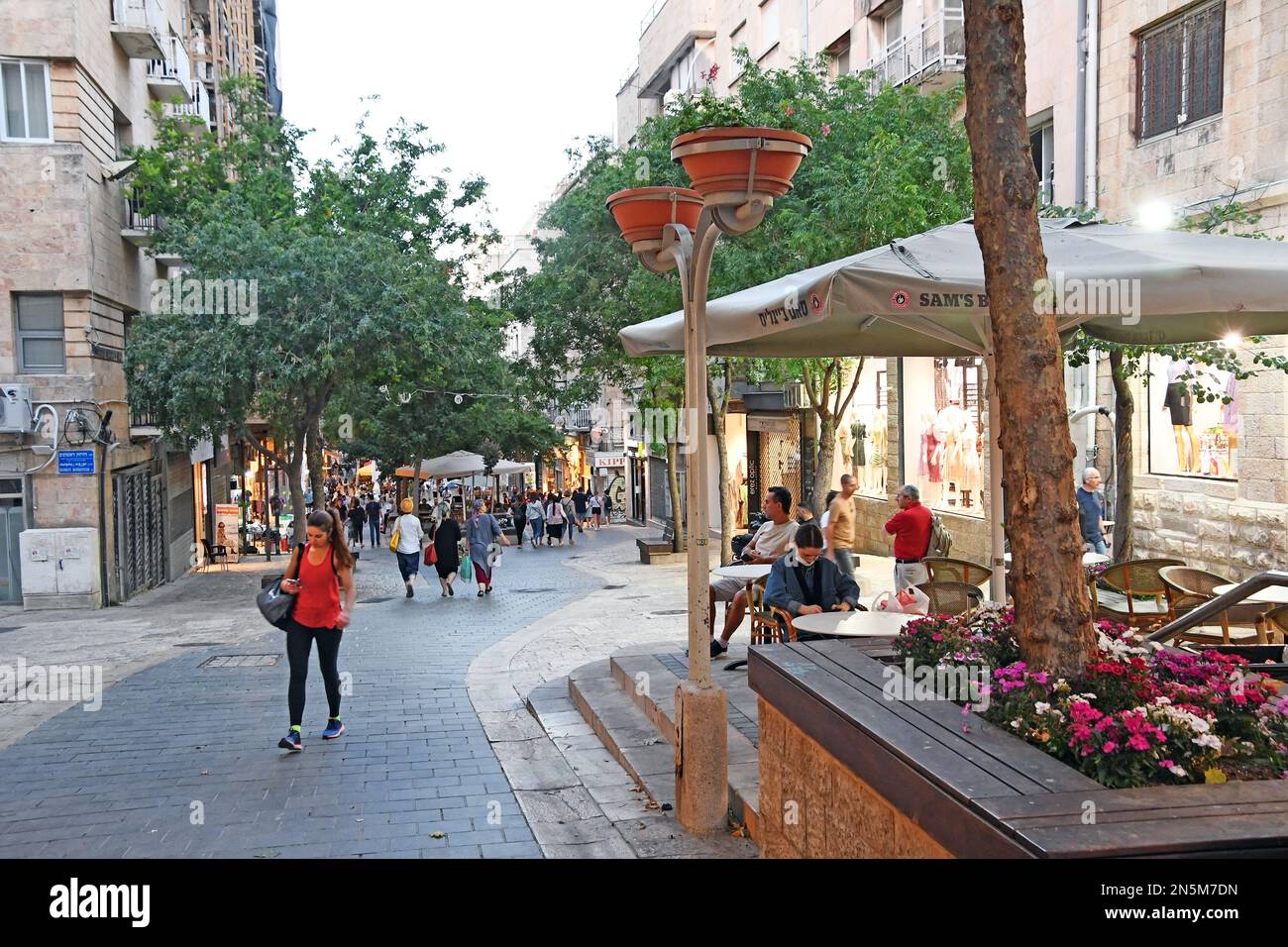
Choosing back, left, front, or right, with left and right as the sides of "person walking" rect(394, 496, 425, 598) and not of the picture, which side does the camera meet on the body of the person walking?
back

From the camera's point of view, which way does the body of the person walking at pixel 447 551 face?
away from the camera

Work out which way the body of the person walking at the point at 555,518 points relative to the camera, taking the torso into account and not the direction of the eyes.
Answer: away from the camera

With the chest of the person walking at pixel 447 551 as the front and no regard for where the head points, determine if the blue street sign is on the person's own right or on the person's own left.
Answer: on the person's own left

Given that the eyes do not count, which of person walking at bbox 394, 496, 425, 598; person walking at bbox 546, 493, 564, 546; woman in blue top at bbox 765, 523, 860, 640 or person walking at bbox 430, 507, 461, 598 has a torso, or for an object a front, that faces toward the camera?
the woman in blue top

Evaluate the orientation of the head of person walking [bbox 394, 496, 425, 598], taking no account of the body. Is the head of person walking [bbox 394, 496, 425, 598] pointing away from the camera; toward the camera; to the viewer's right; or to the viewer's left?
away from the camera

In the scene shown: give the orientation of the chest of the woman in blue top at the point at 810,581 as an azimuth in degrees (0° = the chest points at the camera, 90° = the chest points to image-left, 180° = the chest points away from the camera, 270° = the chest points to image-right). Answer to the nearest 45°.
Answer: approximately 0°

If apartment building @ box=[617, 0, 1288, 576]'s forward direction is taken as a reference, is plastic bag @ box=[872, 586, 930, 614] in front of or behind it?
in front

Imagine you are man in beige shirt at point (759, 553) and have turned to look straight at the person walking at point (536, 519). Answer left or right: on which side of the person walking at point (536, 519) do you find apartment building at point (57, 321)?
left
